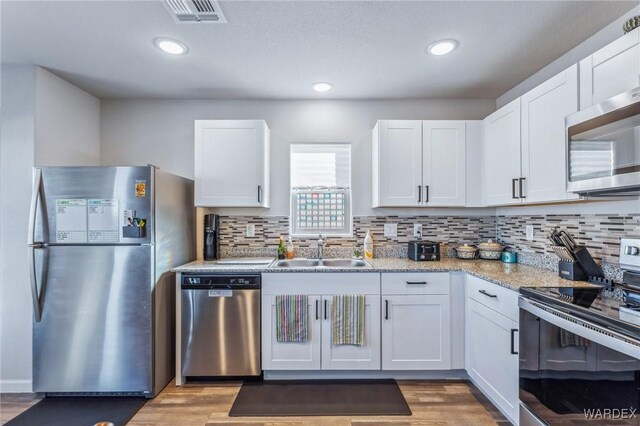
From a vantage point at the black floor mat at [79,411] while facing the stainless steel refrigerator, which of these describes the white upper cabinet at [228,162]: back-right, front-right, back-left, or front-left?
front-right

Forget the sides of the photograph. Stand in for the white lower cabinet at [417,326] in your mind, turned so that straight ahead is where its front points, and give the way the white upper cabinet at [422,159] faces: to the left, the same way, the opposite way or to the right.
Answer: the same way

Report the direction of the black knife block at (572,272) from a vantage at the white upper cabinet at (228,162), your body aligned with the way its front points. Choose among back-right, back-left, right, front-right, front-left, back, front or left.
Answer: front-left

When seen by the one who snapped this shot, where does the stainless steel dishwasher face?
facing the viewer

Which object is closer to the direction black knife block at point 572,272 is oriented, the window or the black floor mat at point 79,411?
the black floor mat

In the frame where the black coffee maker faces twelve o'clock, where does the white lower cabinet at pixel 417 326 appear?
The white lower cabinet is roughly at 10 o'clock from the black coffee maker.

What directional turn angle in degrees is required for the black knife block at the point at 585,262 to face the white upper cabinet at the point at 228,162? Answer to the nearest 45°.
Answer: approximately 45° to its right

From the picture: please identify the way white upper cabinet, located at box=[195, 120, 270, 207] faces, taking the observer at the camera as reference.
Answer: facing the viewer

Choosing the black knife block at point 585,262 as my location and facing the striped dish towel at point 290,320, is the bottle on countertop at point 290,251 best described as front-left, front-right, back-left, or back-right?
front-right

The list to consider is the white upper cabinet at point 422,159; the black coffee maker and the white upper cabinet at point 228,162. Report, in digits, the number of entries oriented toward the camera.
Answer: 3

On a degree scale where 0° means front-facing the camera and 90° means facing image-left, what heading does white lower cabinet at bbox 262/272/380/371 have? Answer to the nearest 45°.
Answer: approximately 0°

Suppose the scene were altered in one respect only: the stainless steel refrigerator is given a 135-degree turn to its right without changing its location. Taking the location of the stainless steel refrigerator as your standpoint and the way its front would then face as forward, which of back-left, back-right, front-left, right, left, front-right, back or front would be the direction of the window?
right

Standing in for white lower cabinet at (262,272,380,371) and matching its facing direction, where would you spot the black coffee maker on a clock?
The black coffee maker is roughly at 4 o'clock from the white lower cabinet.

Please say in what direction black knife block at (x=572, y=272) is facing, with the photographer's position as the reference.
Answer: facing the viewer and to the left of the viewer

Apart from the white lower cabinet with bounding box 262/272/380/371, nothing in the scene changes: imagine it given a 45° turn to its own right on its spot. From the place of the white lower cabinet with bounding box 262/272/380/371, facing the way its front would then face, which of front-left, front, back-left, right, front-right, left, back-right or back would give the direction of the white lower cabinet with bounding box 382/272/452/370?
back-left

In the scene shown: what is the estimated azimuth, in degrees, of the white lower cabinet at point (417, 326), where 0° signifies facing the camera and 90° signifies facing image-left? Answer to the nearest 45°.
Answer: approximately 0°

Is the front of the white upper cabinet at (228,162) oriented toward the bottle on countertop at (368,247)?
no

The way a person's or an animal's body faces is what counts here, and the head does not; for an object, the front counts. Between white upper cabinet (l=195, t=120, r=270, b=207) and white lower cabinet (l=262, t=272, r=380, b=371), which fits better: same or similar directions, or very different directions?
same or similar directions
